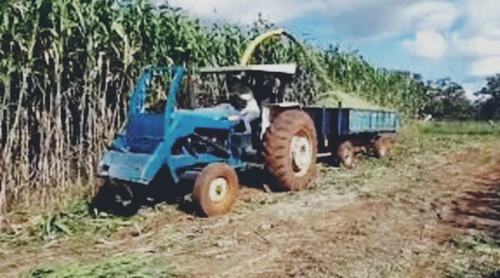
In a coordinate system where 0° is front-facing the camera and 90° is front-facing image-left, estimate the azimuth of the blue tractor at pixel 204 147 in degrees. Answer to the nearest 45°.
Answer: approximately 45°

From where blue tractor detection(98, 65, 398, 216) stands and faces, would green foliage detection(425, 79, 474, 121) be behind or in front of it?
behind
